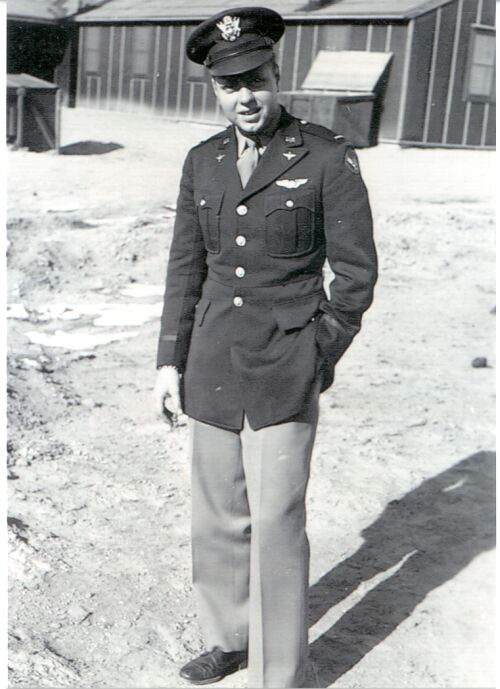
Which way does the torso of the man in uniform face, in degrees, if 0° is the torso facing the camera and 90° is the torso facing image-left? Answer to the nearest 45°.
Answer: approximately 45°

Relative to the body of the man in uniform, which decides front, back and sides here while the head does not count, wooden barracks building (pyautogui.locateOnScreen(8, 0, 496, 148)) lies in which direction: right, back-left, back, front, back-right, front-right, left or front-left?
back-right
